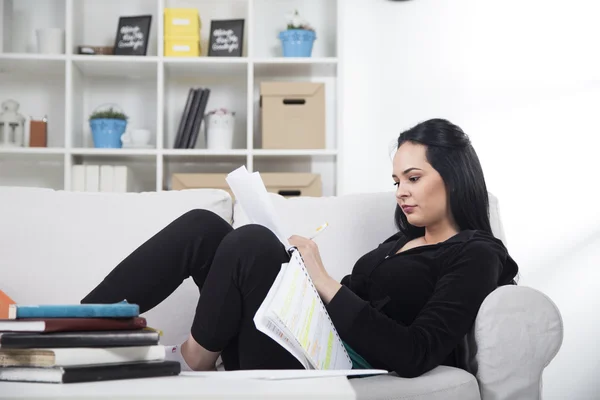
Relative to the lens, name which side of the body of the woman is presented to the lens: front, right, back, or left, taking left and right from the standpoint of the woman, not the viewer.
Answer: left

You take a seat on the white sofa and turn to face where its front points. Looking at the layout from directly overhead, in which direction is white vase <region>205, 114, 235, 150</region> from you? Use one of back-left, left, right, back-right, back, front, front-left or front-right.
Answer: back

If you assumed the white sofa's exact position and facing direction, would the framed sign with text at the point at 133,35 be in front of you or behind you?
behind

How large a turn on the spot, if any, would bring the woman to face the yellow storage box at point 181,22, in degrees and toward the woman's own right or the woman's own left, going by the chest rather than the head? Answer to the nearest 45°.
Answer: approximately 90° to the woman's own right

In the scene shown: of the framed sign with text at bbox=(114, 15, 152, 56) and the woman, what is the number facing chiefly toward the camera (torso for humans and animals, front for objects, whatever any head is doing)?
1

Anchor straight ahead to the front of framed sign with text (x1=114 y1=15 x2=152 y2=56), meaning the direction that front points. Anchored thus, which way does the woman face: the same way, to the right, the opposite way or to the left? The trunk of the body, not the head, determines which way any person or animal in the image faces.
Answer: to the right
